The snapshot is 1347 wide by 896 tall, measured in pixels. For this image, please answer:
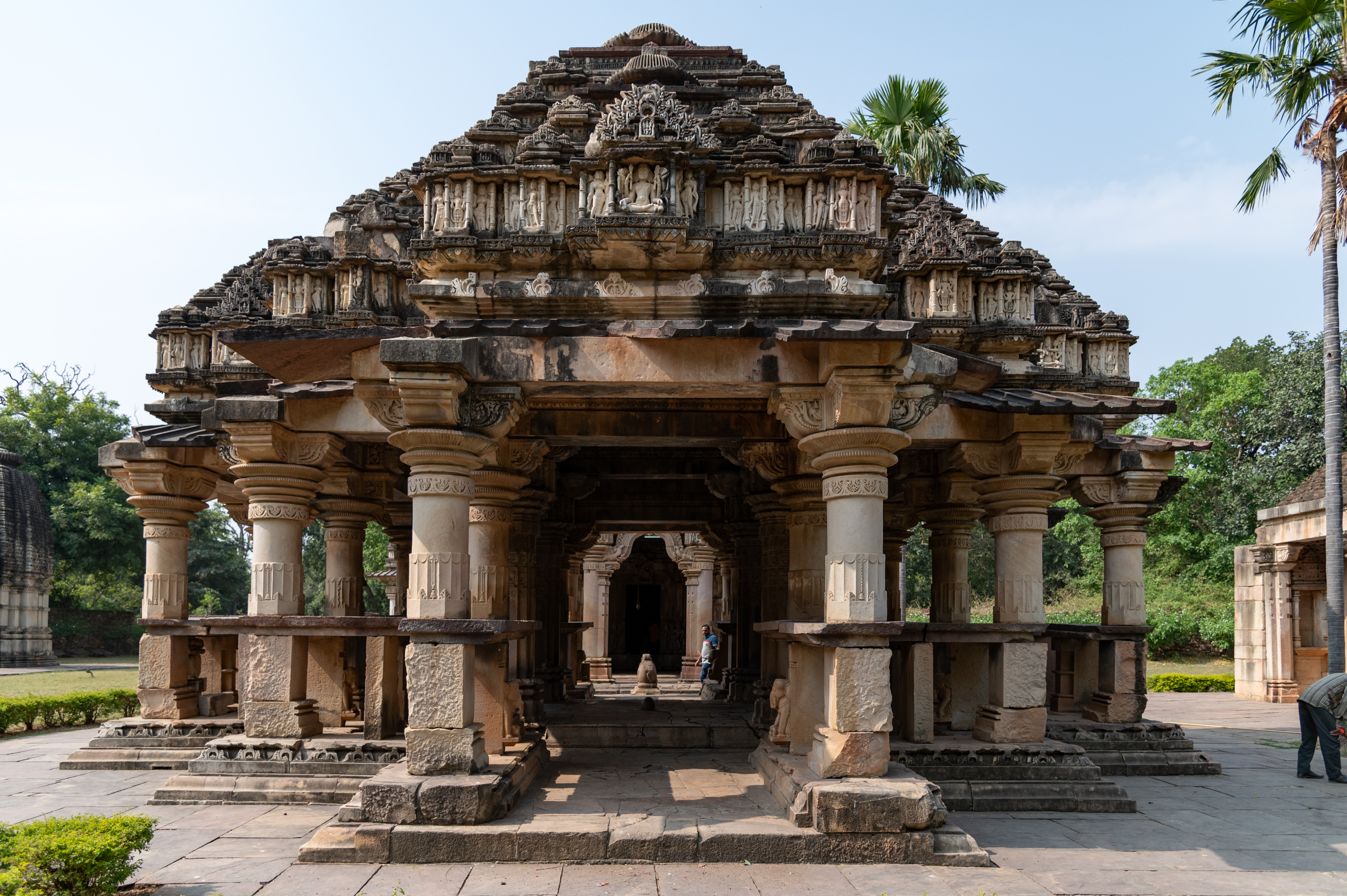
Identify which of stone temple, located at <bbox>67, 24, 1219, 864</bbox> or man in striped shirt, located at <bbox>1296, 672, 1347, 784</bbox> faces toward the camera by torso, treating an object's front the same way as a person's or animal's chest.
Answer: the stone temple

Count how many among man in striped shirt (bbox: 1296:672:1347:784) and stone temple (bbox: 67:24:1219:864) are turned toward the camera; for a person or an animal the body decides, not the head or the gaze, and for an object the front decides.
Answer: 1

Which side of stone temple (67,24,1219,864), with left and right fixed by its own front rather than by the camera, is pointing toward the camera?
front
